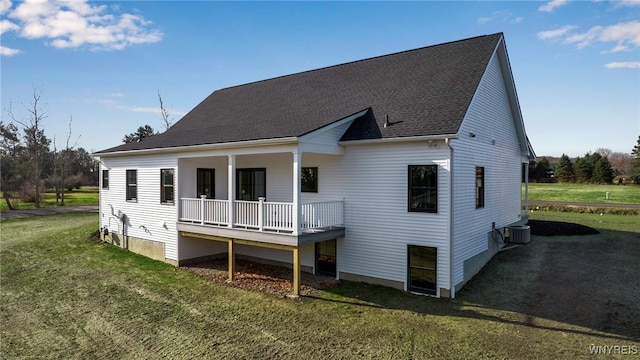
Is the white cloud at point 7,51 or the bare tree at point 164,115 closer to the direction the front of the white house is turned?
the bare tree

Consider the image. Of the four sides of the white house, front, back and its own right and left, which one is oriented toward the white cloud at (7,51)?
left

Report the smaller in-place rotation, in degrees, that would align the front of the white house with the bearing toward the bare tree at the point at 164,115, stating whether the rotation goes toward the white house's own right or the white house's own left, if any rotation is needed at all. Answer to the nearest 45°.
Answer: approximately 90° to the white house's own left

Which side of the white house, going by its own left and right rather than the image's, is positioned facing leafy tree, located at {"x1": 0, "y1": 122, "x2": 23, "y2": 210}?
left

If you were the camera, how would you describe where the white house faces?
facing away from the viewer and to the right of the viewer

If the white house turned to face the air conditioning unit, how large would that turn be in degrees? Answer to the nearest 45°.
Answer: approximately 45° to its right

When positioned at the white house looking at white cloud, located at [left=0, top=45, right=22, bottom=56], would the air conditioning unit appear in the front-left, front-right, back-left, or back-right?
back-right
